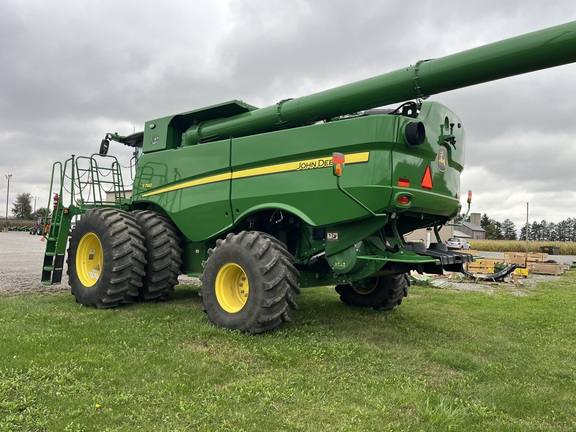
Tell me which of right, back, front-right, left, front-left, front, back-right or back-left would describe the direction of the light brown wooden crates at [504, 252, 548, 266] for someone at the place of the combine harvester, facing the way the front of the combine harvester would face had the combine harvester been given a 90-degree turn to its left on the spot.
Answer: back

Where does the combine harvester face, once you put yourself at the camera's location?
facing away from the viewer and to the left of the viewer
